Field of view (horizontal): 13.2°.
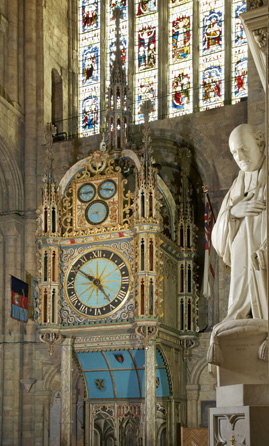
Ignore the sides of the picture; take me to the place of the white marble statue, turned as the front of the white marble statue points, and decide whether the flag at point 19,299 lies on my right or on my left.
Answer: on my right

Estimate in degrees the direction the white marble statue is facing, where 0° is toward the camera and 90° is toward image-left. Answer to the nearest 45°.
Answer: approximately 45°

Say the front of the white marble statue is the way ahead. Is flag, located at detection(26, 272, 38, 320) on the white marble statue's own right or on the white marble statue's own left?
on the white marble statue's own right
